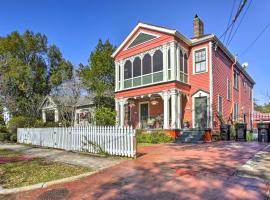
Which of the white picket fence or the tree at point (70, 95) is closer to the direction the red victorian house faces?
the white picket fence

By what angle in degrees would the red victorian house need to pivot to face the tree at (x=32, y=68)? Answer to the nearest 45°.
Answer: approximately 90° to its right

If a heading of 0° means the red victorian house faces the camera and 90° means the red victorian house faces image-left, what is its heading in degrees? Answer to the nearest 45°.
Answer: approximately 45°

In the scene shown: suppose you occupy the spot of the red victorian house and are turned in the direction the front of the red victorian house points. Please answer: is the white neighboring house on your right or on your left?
on your right

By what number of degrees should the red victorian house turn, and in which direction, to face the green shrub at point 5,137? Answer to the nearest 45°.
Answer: approximately 45° to its right

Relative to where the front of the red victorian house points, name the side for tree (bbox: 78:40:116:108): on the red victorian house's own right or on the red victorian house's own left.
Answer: on the red victorian house's own right

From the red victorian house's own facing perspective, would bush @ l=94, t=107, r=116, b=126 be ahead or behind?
ahead

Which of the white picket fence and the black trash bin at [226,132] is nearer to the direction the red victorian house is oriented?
the white picket fence

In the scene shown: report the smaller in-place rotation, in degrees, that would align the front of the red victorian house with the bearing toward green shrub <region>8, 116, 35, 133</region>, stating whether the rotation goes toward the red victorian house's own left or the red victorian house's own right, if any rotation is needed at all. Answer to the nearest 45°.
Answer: approximately 45° to the red victorian house's own right
